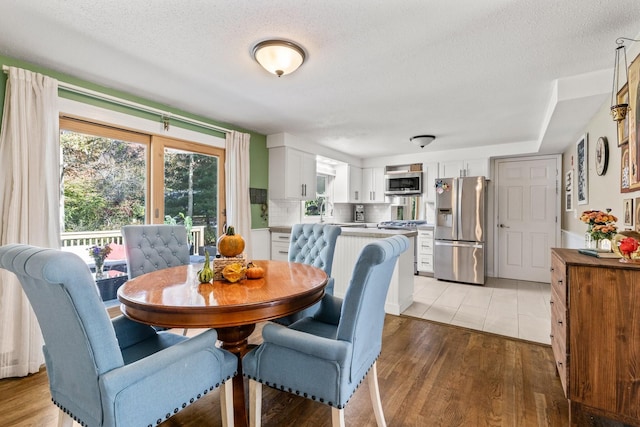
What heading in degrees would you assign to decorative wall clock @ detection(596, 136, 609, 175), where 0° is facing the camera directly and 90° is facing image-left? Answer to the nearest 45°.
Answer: approximately 90°

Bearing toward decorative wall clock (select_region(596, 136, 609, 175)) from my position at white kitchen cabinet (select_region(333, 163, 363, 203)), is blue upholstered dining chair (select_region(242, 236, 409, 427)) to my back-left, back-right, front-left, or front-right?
front-right

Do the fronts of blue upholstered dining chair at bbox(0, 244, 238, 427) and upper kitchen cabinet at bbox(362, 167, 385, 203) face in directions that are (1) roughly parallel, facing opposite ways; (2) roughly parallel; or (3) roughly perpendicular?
roughly parallel, facing opposite ways

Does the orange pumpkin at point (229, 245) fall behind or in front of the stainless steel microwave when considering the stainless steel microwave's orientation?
in front

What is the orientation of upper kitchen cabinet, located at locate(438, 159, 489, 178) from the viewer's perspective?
toward the camera

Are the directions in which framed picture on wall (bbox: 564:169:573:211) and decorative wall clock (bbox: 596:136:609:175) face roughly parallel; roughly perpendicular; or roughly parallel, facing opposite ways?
roughly parallel

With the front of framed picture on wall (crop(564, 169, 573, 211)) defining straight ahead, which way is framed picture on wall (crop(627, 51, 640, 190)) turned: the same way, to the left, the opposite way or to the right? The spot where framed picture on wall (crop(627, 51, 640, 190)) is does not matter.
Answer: the same way

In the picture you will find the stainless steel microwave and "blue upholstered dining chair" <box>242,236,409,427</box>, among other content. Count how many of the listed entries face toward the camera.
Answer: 1

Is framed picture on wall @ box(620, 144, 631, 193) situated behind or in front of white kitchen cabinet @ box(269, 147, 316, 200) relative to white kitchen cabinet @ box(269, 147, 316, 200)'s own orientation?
in front

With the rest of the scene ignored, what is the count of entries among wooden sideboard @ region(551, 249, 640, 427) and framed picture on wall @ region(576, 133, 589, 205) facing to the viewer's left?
2

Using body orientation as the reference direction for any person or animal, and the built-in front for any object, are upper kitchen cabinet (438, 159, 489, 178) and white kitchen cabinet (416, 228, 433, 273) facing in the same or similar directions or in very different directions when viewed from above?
same or similar directions

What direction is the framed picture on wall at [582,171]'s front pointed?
to the viewer's left

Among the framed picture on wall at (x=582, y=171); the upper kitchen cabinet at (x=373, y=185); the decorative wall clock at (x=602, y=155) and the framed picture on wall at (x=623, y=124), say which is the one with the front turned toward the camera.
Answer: the upper kitchen cabinet

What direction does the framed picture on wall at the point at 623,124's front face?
to the viewer's left

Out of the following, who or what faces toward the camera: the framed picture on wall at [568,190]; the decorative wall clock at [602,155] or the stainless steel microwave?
the stainless steel microwave

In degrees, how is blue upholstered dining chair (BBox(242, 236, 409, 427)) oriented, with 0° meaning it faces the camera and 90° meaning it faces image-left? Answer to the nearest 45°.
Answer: approximately 135°

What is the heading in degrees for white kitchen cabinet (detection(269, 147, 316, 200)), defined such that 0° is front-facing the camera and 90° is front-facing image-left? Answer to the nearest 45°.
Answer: approximately 315°

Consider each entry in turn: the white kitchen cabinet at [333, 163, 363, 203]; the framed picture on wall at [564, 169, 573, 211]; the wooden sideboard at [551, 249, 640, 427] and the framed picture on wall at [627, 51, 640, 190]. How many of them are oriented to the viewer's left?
3
